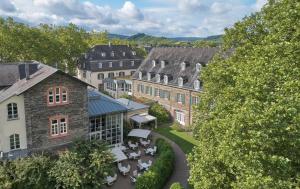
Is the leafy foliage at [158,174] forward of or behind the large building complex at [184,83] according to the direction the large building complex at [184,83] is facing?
forward

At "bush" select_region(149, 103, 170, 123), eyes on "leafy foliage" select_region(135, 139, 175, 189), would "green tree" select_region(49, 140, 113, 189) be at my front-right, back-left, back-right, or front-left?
front-right

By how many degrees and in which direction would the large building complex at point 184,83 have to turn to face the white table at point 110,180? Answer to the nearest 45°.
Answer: approximately 45° to its left

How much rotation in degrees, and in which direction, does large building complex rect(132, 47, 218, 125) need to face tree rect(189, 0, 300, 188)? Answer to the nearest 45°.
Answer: approximately 45° to its left

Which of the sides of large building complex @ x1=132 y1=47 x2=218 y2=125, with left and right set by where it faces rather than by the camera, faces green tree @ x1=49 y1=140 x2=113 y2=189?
front

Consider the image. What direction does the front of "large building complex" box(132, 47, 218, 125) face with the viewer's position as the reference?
facing the viewer and to the left of the viewer

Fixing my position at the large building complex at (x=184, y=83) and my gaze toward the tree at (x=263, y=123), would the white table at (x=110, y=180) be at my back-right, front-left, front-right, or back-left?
front-right
